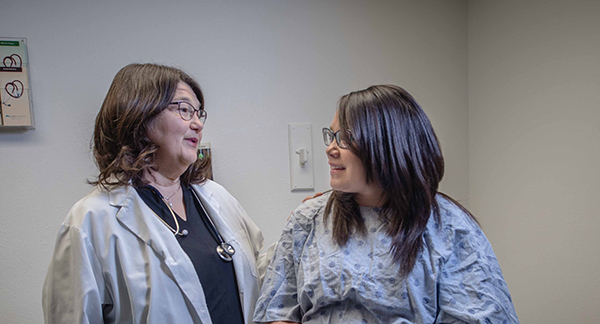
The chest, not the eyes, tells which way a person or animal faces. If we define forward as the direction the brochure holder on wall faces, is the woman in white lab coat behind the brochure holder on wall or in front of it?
in front

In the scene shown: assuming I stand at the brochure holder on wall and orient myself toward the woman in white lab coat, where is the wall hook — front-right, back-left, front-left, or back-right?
front-left

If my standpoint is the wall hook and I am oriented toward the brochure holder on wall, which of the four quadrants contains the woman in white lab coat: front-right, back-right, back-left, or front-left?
front-left

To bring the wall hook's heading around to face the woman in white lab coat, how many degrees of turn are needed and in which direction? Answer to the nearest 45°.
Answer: approximately 45° to its right

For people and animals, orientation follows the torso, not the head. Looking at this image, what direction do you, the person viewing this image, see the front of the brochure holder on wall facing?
facing the viewer

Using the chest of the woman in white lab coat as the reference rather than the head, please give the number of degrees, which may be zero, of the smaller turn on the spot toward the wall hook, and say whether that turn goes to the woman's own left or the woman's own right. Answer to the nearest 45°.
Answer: approximately 90° to the woman's own left

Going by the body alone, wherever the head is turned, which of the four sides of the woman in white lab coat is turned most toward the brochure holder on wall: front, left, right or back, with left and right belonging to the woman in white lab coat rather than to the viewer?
back

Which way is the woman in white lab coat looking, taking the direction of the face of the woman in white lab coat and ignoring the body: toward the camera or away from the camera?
toward the camera

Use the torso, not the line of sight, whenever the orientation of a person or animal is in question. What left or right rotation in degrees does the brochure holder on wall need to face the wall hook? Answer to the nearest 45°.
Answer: approximately 45° to its left

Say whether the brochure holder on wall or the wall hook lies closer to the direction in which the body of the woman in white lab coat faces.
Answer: the wall hook

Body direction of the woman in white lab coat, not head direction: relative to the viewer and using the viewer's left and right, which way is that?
facing the viewer and to the right of the viewer
